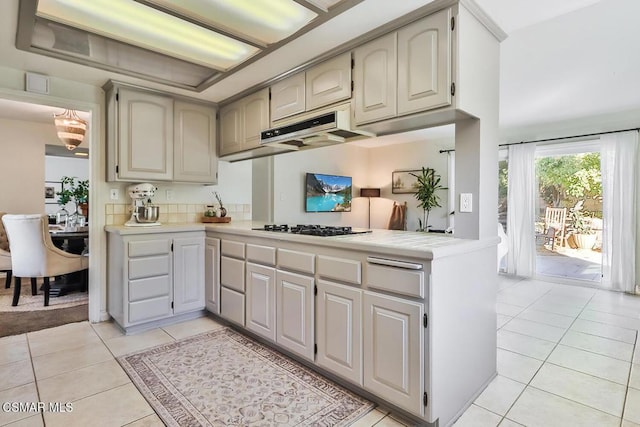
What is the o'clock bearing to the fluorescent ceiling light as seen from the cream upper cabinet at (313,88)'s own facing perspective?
The fluorescent ceiling light is roughly at 1 o'clock from the cream upper cabinet.

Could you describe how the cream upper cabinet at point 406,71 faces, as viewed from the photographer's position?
facing the viewer and to the left of the viewer

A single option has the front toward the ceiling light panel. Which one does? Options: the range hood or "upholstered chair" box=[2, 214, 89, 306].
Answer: the range hood

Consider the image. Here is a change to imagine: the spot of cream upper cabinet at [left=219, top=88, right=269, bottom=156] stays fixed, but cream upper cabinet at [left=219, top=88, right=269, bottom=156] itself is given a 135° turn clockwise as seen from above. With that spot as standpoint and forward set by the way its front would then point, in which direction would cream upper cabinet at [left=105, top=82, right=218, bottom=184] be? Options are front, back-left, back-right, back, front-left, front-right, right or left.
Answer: left

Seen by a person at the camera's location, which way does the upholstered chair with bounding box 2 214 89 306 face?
facing away from the viewer and to the right of the viewer

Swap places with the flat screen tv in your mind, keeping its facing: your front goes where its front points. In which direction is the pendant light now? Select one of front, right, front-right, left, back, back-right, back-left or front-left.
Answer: right

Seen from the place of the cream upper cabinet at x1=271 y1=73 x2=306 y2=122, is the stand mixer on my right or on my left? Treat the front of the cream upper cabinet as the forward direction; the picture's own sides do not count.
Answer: on my right

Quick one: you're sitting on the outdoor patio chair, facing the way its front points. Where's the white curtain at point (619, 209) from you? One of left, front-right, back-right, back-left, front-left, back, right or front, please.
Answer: left

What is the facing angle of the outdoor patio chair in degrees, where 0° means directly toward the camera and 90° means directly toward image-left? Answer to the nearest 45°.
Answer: approximately 45°

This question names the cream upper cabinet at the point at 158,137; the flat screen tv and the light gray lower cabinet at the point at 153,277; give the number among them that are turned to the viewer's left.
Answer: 0

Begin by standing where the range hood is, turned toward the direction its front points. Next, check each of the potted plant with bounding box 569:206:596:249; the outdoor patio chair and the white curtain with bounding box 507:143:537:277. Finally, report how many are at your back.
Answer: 3

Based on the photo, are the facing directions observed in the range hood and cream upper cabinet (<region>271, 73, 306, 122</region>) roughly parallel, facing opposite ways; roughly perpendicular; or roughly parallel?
roughly parallel

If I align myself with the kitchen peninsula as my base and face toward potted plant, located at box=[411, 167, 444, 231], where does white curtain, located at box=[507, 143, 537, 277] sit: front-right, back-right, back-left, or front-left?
front-right

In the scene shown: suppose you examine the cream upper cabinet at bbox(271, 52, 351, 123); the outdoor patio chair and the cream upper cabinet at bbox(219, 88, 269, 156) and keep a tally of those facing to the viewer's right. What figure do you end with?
0

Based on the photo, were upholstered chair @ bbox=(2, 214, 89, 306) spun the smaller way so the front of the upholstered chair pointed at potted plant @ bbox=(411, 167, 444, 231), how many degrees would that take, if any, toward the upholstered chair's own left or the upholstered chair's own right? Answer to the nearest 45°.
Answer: approximately 45° to the upholstered chair's own right

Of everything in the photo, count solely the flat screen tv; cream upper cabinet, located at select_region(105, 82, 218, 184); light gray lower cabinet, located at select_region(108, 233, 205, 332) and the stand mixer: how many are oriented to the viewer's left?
0
